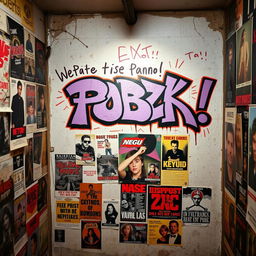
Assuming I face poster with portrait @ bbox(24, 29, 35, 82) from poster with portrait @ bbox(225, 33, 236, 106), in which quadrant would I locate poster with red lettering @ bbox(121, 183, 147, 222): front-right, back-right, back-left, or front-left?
front-right

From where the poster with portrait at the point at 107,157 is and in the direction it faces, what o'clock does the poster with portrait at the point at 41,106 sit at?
the poster with portrait at the point at 41,106 is roughly at 3 o'clock from the poster with portrait at the point at 107,157.

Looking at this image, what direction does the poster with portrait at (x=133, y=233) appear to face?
toward the camera

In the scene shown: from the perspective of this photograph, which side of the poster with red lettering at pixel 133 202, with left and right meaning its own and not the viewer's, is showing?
front

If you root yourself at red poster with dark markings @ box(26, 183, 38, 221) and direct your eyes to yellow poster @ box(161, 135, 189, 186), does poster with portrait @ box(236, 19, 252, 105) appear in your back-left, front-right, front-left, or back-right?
front-right

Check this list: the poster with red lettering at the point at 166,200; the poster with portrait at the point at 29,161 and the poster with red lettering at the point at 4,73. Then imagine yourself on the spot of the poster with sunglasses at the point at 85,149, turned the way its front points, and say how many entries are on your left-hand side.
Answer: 1

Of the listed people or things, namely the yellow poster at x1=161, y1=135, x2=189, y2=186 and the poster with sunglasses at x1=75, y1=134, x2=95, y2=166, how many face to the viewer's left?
0

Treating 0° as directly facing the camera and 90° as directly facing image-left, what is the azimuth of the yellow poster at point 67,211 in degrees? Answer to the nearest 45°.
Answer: approximately 0°

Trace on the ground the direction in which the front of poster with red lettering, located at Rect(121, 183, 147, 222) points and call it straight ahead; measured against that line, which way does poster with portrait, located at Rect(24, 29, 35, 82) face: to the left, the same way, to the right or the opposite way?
to the left

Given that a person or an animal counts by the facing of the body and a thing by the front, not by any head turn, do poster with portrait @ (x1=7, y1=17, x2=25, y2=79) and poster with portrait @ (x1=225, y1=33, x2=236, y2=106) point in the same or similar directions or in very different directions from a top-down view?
very different directions

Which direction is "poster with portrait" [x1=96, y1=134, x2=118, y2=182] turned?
toward the camera

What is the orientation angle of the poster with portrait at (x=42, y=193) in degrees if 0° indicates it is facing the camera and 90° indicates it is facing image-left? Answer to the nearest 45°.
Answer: approximately 315°
